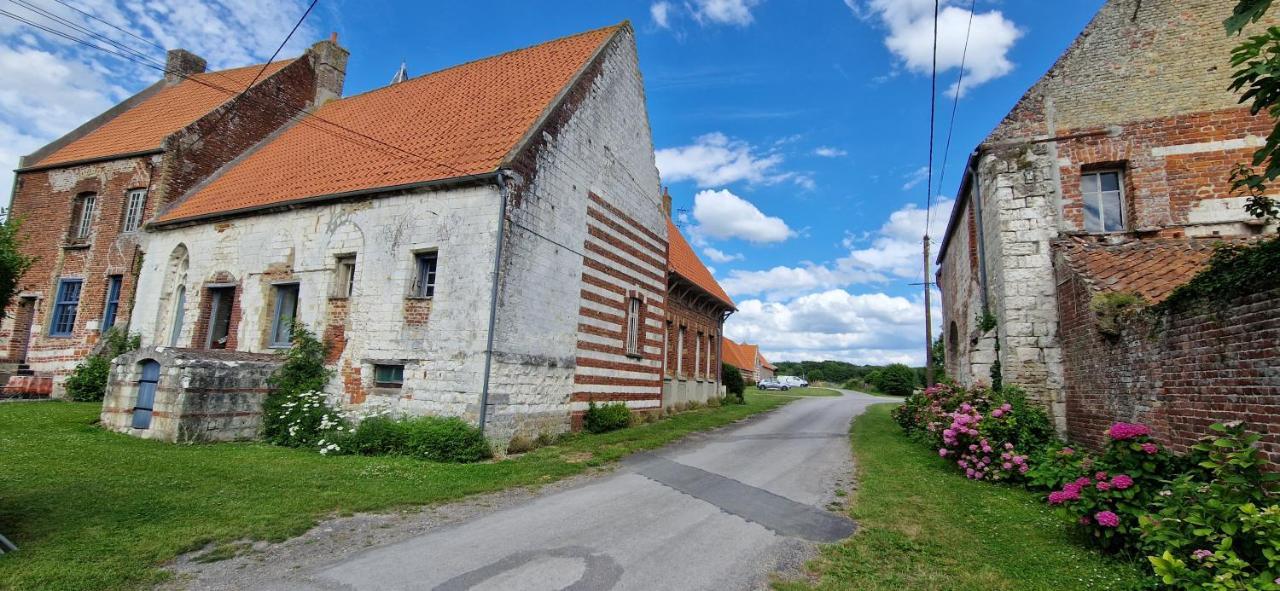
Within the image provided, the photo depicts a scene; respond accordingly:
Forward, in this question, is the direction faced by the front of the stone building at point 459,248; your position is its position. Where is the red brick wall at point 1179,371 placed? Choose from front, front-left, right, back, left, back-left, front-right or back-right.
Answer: left

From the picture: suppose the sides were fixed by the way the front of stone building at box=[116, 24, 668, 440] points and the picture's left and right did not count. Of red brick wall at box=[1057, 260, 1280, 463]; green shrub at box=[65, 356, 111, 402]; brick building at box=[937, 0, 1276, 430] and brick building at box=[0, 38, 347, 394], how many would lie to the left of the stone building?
2

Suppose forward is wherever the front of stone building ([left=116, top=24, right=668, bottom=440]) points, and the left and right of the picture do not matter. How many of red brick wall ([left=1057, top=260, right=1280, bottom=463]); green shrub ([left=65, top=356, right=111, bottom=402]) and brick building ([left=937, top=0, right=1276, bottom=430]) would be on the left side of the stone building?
2
